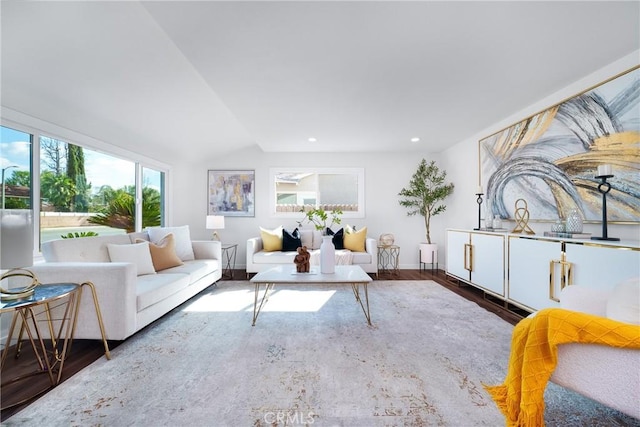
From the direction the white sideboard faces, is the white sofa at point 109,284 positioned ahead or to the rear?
ahead

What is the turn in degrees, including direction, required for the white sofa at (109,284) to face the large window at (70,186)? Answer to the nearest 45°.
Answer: approximately 135° to its left

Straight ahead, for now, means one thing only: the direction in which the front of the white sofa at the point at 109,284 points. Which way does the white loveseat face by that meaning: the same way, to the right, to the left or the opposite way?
to the right

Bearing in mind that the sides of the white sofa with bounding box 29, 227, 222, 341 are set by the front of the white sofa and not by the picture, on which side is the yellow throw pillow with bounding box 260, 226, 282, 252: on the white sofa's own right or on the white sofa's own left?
on the white sofa's own left

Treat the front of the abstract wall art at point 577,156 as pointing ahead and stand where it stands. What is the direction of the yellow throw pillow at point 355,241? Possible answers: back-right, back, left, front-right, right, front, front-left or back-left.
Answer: front-right

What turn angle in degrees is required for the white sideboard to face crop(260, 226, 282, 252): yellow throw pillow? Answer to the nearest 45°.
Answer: approximately 45° to its right

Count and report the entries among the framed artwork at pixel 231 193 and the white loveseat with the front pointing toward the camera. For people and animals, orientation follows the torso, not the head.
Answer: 2

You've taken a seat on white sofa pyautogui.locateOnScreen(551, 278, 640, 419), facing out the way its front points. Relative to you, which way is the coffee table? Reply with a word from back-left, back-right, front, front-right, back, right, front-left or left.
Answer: front-right

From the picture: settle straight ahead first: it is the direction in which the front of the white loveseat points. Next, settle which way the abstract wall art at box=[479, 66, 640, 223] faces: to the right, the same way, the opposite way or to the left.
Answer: to the right

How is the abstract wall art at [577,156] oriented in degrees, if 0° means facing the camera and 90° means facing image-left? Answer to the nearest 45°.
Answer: approximately 45°

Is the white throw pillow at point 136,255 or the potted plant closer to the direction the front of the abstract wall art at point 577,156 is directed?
the white throw pillow

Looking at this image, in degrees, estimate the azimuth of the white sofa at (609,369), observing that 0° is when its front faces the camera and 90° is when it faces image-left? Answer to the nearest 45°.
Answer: approximately 45°
